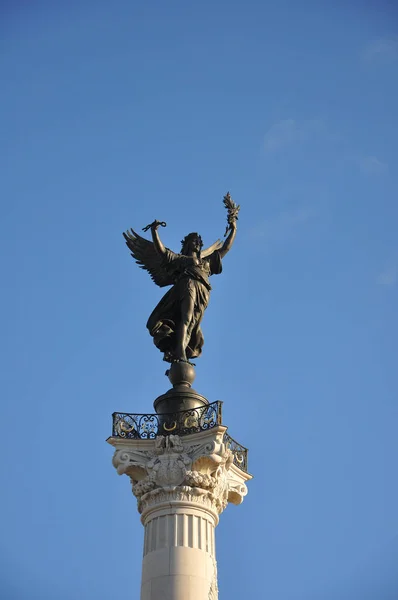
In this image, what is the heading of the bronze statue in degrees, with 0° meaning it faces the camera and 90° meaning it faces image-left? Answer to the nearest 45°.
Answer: approximately 315°
